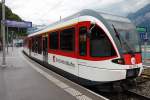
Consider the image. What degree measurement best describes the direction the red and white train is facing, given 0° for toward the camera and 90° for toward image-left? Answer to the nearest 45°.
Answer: approximately 315°
